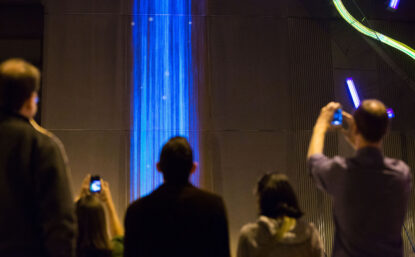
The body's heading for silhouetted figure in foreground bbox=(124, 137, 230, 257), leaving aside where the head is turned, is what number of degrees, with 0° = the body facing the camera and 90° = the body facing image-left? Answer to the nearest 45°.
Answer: approximately 180°

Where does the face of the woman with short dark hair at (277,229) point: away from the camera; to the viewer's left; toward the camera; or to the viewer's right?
away from the camera

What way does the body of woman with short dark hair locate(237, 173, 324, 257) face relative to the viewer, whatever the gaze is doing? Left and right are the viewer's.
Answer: facing away from the viewer

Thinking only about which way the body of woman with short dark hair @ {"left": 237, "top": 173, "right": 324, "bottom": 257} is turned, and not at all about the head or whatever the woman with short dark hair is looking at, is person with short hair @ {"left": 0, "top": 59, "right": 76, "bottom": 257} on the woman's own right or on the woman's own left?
on the woman's own left

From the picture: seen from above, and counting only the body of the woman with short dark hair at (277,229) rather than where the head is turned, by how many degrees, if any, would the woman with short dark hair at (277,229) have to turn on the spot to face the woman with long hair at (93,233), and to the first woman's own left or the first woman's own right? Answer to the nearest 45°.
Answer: approximately 90° to the first woman's own left

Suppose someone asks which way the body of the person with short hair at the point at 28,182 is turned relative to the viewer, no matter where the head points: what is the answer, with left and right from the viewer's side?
facing away from the viewer and to the right of the viewer

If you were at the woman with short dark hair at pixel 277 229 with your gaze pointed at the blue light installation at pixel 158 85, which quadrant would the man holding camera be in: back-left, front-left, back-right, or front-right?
back-right

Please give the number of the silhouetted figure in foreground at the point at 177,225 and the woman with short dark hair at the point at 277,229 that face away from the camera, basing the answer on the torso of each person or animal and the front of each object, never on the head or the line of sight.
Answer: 2

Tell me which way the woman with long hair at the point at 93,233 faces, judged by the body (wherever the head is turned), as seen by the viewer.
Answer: away from the camera

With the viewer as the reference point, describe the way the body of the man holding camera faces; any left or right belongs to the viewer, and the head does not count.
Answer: facing away from the viewer and to the left of the viewer

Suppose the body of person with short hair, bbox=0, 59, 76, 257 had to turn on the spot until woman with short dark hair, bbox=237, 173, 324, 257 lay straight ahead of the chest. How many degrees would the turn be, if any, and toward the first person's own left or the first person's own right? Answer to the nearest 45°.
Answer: approximately 45° to the first person's own right

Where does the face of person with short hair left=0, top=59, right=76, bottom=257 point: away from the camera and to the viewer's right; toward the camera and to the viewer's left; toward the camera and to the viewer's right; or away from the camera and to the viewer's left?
away from the camera and to the viewer's right

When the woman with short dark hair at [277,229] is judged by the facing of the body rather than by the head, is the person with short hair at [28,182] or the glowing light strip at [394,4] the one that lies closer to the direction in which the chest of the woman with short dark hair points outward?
the glowing light strip
